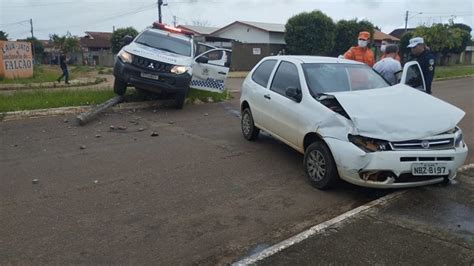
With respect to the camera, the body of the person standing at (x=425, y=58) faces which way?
to the viewer's left

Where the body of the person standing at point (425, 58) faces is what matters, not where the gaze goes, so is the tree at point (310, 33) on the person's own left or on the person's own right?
on the person's own right

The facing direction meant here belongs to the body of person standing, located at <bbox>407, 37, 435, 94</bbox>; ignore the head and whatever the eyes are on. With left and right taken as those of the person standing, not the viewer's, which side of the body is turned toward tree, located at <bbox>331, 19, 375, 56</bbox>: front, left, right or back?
right

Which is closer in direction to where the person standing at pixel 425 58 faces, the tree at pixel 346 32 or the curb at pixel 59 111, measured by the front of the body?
the curb

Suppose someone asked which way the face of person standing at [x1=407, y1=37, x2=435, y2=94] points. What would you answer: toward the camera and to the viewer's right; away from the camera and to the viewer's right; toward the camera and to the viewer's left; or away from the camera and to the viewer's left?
toward the camera and to the viewer's left

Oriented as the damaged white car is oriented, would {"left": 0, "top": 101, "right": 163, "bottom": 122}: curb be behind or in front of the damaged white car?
behind

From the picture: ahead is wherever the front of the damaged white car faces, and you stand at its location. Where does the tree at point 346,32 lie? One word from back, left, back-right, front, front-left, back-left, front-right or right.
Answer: back-left

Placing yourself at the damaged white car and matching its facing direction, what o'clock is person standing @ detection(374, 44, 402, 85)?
The person standing is roughly at 8 o'clock from the damaged white car.

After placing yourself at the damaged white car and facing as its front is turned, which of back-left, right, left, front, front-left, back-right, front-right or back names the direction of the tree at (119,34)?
back

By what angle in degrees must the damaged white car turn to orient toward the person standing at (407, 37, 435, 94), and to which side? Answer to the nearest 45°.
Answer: approximately 135° to its left

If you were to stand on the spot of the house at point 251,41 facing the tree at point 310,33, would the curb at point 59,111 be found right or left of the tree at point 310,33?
right

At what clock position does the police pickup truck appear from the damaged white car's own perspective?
The police pickup truck is roughly at 6 o'clock from the damaged white car.

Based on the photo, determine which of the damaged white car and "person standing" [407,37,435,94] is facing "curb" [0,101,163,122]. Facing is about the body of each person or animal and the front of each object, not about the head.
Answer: the person standing
